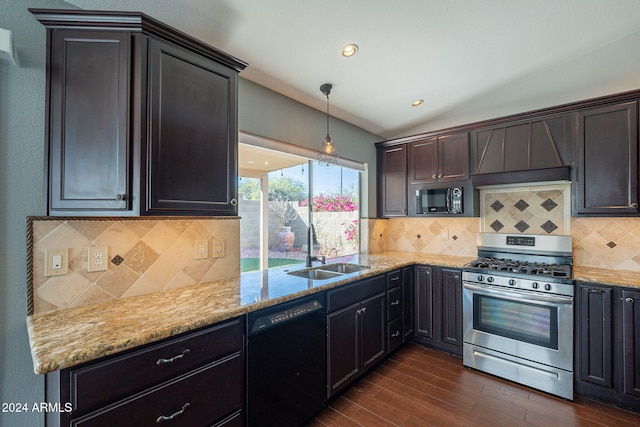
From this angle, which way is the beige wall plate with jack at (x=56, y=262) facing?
toward the camera

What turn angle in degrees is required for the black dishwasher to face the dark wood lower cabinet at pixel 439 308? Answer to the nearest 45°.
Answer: approximately 90° to its left

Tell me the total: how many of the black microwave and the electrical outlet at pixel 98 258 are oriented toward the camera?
2

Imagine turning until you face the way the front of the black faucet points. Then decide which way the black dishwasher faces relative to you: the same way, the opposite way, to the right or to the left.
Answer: the same way

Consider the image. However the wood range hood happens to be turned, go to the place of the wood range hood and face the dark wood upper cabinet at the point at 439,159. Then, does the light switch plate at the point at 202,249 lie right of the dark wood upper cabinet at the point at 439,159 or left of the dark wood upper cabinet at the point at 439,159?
left

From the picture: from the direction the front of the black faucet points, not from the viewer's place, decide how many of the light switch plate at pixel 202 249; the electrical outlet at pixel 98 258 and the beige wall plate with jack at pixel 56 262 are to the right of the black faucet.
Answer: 3

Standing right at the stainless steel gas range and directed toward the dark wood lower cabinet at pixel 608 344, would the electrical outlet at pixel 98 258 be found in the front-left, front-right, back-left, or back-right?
back-right

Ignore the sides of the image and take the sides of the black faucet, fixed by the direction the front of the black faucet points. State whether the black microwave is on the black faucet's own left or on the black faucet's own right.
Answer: on the black faucet's own left

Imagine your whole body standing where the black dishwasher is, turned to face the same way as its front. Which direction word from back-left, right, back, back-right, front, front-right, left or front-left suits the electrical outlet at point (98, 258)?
back-right

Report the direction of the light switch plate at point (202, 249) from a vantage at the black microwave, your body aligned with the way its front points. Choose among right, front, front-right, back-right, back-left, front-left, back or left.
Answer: front-right

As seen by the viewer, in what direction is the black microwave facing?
toward the camera

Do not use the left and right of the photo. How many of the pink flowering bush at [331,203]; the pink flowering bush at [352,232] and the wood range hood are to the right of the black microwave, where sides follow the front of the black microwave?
2

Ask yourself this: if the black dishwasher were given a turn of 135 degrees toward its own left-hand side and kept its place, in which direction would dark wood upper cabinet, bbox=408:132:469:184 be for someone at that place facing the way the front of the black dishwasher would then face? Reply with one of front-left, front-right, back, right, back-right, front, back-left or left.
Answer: front-right

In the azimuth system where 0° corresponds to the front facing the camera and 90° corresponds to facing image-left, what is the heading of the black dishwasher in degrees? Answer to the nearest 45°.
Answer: approximately 315°

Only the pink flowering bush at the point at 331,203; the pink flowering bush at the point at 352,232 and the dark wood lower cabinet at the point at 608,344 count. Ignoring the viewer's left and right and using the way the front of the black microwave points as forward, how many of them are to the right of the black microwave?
2

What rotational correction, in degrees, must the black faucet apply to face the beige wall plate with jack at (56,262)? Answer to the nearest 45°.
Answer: approximately 90° to its right
